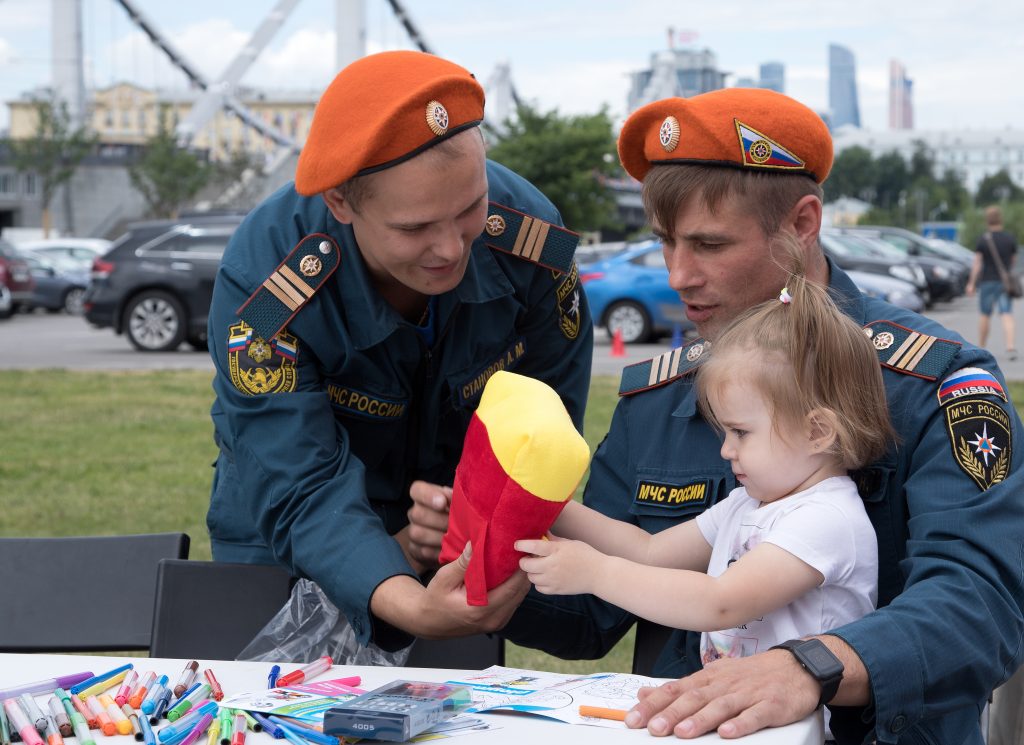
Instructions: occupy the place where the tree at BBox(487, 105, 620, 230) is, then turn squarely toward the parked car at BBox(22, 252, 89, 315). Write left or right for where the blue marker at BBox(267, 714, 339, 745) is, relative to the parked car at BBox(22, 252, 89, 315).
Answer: left

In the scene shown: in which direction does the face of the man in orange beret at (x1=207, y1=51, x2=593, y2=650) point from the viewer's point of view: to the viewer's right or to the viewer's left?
to the viewer's right

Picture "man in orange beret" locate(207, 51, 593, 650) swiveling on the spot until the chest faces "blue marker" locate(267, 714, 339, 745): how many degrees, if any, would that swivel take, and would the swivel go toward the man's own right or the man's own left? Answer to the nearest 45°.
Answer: approximately 45° to the man's own right

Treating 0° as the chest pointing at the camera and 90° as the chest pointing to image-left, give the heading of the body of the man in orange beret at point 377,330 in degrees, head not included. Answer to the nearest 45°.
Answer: approximately 315°

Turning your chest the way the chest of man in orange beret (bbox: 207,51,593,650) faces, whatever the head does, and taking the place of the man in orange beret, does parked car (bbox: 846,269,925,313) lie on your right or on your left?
on your left

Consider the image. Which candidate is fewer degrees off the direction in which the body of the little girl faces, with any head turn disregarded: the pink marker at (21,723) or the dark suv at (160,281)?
the pink marker

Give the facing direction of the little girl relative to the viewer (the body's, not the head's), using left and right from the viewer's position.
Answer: facing to the left of the viewer

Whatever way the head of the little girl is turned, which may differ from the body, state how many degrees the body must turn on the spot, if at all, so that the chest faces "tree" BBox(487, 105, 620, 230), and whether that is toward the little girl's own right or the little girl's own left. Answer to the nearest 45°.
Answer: approximately 90° to the little girl's own right

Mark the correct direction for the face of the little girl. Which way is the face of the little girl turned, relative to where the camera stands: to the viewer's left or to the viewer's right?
to the viewer's left

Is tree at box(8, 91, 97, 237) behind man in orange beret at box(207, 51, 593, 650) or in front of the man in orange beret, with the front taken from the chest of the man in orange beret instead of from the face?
behind

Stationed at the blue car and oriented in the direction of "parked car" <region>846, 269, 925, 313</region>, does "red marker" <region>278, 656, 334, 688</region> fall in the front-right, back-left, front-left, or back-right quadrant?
back-right

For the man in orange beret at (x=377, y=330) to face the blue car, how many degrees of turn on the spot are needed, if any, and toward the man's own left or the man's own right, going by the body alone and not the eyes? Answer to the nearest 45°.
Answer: approximately 135° to the man's own left

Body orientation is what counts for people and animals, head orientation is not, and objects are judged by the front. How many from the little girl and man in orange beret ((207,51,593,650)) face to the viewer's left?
1
